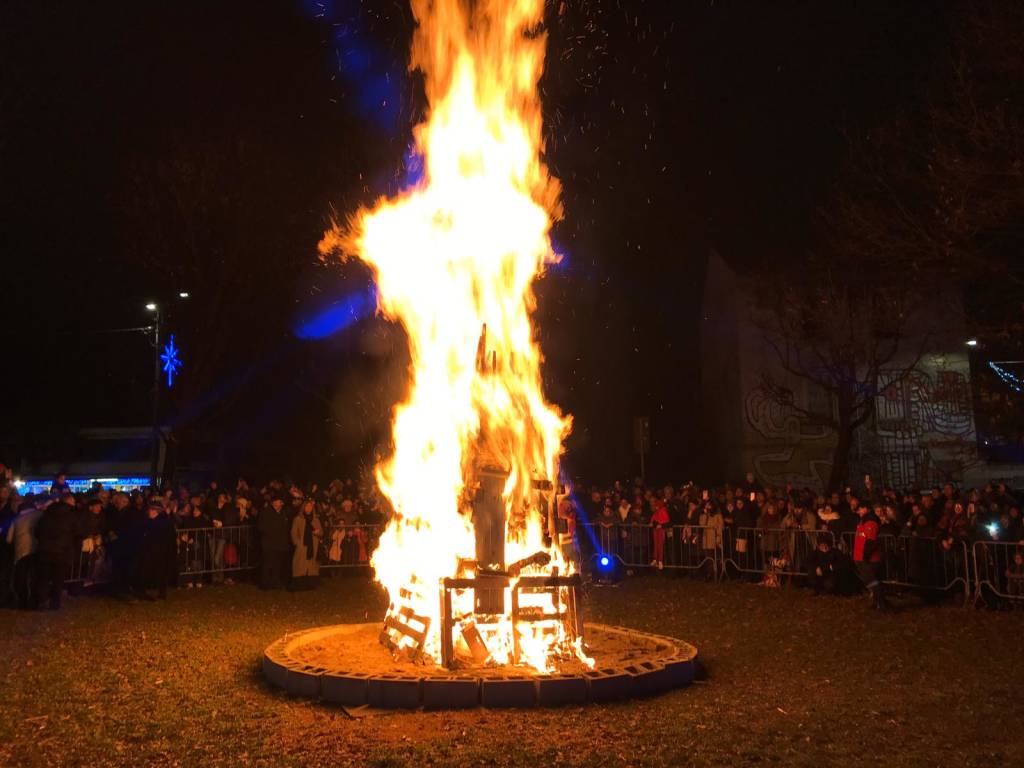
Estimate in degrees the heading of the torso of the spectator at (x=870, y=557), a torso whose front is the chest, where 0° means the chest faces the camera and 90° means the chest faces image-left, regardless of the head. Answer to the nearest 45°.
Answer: approximately 90°

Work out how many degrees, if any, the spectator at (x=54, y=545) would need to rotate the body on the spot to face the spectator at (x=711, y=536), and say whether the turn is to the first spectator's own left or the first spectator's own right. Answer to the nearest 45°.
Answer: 0° — they already face them

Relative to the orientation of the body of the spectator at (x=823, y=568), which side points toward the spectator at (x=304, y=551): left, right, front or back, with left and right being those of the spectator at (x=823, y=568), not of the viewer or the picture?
right

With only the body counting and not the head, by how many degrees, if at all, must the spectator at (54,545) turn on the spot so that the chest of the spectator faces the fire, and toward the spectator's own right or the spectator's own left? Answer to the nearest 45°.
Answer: approximately 45° to the spectator's own right

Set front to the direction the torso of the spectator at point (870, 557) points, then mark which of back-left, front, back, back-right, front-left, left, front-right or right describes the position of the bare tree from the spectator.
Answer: right

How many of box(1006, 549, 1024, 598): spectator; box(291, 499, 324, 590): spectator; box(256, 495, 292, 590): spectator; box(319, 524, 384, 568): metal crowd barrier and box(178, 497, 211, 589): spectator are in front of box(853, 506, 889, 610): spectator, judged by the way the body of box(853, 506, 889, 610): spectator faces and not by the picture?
4

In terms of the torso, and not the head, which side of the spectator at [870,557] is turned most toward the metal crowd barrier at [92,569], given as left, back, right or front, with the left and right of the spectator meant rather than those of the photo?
front

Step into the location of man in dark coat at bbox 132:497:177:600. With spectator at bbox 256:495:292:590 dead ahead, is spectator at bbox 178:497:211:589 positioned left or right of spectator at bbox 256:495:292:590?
left

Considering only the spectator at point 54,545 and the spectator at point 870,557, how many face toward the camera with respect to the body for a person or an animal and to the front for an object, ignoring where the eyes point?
0

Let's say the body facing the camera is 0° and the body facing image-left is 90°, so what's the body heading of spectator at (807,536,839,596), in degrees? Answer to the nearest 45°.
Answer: approximately 0°

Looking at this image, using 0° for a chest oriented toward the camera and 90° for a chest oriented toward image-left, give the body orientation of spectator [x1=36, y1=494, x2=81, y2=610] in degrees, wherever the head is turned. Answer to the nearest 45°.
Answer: approximately 270°

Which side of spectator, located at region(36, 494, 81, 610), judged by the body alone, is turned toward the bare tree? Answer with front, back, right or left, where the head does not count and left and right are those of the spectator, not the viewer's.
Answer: front

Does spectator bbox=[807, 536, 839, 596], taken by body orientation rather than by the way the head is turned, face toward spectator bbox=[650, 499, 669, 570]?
no
